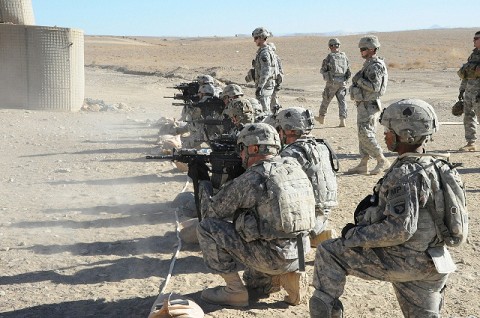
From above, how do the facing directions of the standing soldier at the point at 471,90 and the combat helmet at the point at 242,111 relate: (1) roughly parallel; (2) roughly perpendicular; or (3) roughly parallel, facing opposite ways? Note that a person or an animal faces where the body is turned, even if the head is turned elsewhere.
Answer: roughly parallel

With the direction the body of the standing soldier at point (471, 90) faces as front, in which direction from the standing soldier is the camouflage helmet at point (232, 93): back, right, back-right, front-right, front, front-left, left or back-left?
front-left

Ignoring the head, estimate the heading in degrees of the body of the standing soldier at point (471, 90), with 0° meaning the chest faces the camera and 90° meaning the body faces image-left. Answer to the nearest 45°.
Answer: approximately 90°

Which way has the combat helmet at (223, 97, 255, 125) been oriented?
to the viewer's left

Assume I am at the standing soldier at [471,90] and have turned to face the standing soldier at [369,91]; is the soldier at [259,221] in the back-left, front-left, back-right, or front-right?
front-left

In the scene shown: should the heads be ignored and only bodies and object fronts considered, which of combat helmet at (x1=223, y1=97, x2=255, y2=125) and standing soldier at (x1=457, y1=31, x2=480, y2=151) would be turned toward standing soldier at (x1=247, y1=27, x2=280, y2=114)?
standing soldier at (x1=457, y1=31, x2=480, y2=151)

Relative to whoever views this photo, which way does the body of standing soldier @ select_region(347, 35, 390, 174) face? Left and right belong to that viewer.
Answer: facing to the left of the viewer

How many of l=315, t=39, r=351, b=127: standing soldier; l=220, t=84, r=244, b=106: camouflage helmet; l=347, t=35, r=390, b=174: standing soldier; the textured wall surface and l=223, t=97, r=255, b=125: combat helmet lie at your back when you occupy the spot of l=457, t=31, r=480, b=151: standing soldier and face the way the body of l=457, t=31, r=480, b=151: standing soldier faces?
0

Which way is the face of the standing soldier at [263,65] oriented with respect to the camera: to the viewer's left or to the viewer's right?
to the viewer's left

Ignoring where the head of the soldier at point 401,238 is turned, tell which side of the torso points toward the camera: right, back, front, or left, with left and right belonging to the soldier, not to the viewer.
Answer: left

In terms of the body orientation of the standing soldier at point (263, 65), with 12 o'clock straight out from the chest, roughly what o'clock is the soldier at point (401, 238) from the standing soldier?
The soldier is roughly at 9 o'clock from the standing soldier.

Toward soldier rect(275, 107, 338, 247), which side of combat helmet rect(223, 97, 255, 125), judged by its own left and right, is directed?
left

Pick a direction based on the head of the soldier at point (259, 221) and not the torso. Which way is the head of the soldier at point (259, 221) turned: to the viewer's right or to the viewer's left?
to the viewer's left

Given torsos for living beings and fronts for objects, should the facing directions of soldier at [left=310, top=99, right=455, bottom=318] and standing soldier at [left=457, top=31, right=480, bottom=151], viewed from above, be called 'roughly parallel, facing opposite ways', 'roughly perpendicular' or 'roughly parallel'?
roughly parallel

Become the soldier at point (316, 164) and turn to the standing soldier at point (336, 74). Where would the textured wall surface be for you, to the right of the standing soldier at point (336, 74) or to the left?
left

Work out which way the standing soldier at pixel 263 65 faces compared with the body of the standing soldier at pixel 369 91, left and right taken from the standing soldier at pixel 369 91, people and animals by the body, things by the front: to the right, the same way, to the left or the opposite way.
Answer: the same way

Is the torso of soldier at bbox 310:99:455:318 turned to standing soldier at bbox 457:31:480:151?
no

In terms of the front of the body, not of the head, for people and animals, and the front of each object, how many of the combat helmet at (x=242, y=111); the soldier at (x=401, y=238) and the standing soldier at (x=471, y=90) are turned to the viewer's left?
3
